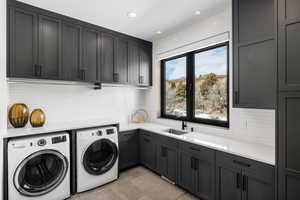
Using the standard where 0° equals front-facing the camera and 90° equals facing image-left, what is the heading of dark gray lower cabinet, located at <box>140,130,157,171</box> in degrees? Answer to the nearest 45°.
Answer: approximately 45°

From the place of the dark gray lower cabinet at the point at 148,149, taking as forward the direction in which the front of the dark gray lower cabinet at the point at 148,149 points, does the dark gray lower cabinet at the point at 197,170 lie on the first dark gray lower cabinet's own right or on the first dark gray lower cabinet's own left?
on the first dark gray lower cabinet's own left

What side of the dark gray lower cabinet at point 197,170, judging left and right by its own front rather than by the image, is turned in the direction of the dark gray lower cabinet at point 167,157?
right

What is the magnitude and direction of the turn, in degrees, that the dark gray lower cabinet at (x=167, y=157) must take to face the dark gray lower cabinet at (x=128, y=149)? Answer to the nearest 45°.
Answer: approximately 90° to its right

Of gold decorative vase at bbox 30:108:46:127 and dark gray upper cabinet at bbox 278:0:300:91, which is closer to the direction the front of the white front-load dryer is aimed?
the dark gray upper cabinet

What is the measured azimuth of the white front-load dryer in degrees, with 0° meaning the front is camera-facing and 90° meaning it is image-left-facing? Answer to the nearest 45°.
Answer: approximately 315°

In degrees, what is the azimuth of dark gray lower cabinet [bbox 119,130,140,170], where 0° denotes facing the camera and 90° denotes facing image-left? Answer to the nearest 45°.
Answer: approximately 315°
